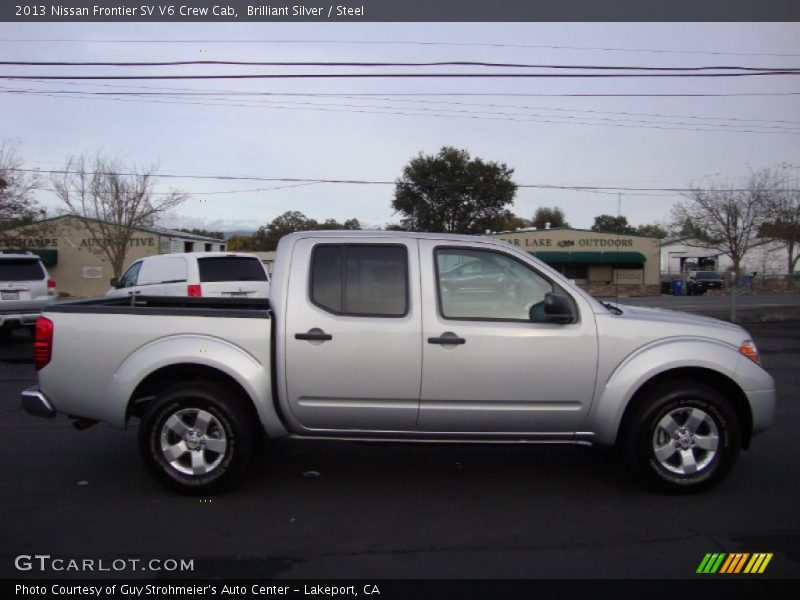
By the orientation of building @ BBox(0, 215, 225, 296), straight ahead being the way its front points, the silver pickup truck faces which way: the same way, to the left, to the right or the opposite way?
to the left

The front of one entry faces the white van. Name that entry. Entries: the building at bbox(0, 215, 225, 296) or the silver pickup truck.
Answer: the building

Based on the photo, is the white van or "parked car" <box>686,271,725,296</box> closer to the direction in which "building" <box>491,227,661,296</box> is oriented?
the white van

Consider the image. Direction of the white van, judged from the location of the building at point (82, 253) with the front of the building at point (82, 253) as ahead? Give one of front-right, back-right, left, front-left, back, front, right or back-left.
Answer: front

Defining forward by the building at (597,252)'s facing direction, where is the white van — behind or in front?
in front

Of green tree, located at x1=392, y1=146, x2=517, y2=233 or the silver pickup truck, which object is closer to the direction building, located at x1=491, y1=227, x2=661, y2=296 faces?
the silver pickup truck

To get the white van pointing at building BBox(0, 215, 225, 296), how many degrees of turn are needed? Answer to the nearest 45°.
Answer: approximately 45° to its right

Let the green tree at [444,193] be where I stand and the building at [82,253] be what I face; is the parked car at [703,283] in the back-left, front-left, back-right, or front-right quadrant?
back-left

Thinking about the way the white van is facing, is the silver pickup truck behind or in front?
behind

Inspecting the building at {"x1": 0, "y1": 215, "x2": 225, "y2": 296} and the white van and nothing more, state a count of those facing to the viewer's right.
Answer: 0

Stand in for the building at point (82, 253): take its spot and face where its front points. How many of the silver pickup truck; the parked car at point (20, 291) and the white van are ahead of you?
3

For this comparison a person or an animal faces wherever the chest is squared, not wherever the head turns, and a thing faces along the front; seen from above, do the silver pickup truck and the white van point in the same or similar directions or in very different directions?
very different directions

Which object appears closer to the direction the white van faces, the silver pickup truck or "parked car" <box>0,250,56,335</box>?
the parked car

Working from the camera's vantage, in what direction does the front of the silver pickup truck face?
facing to the right of the viewer

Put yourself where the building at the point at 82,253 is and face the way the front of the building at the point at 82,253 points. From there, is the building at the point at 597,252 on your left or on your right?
on your left

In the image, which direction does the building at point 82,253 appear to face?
toward the camera

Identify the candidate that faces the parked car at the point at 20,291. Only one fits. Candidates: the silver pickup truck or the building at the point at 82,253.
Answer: the building
